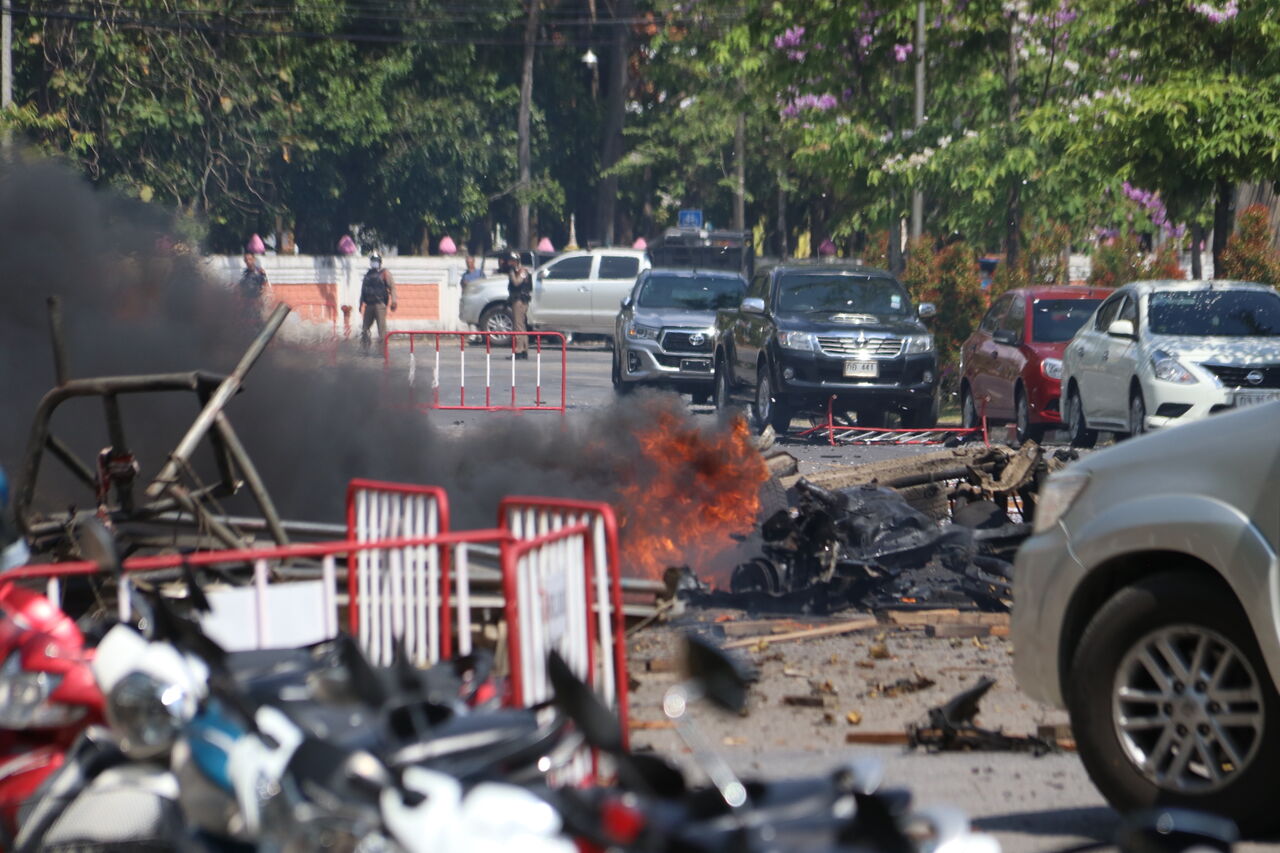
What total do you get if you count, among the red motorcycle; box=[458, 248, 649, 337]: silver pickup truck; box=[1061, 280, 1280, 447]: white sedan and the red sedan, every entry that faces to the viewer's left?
1

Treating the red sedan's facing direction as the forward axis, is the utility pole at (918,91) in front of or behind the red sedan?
behind

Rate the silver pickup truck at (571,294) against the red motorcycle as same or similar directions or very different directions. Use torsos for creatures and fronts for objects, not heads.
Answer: very different directions

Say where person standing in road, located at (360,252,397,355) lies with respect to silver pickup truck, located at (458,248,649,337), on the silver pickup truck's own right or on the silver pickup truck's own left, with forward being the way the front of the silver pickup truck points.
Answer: on the silver pickup truck's own left

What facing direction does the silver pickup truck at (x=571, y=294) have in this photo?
to the viewer's left

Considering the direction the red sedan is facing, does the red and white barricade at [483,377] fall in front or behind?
behind

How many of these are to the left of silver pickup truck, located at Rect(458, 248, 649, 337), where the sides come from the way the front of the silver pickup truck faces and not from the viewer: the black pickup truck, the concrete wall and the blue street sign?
1

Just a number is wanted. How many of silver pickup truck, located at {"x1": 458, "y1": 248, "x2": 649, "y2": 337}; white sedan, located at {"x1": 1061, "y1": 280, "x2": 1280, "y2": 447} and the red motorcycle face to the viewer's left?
1

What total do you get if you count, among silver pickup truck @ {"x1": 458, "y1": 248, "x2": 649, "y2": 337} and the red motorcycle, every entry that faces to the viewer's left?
1
